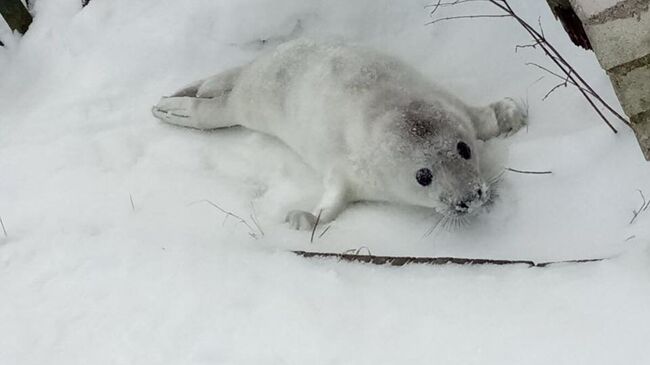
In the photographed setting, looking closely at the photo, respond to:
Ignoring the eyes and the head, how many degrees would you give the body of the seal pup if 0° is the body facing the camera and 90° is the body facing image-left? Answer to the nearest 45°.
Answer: approximately 315°

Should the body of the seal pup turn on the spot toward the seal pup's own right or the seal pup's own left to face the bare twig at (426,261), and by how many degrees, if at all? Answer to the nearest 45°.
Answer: approximately 45° to the seal pup's own right

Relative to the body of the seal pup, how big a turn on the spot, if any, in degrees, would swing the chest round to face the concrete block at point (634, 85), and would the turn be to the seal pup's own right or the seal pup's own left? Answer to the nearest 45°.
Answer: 0° — it already faces it
